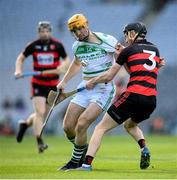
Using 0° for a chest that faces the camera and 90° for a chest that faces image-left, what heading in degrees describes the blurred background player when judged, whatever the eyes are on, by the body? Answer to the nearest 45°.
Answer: approximately 0°
